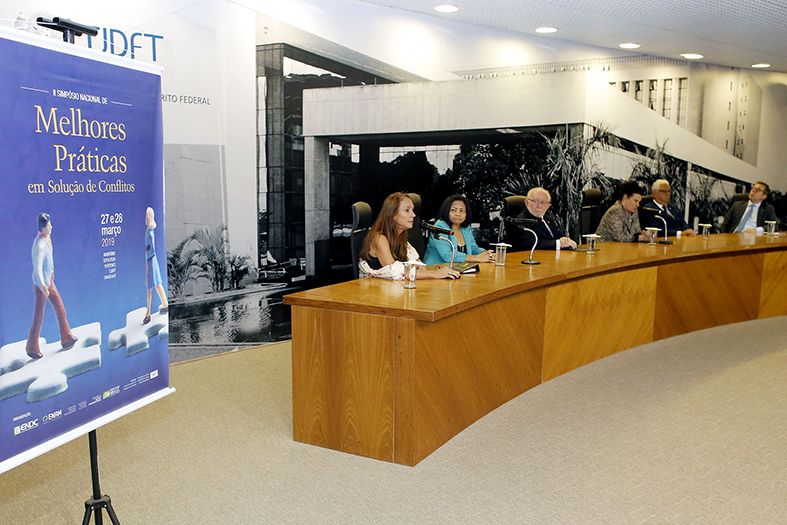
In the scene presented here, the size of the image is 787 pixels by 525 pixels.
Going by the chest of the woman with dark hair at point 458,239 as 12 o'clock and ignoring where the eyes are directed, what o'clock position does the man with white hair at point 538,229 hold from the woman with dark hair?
The man with white hair is roughly at 9 o'clock from the woman with dark hair.

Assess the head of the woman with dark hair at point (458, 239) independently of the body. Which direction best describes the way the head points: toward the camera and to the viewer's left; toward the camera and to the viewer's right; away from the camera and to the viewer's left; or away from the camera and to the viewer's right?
toward the camera and to the viewer's left

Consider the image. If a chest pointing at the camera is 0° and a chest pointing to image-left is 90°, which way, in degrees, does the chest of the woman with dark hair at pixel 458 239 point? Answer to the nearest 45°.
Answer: approximately 315°

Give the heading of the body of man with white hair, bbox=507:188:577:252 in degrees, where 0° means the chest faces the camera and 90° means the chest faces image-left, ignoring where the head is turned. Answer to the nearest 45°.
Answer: approximately 315°

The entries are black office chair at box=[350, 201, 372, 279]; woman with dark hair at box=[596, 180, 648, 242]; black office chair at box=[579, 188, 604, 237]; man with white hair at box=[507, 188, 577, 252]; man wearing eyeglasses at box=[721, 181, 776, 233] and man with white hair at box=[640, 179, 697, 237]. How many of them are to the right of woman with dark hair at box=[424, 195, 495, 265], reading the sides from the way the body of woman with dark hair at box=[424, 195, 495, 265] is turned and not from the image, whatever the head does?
1

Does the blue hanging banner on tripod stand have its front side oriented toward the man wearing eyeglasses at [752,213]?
no

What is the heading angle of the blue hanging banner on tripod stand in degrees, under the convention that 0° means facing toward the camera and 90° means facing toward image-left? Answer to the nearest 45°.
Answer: approximately 315°

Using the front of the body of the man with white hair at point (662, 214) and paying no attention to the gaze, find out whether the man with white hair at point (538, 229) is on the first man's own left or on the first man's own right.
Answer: on the first man's own right

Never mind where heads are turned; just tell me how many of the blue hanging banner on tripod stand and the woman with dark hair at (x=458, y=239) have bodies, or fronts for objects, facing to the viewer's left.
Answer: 0

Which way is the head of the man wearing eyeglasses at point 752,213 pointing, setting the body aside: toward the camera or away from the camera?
toward the camera

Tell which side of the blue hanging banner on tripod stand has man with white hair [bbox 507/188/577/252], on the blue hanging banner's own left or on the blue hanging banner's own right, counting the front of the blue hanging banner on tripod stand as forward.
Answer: on the blue hanging banner's own left

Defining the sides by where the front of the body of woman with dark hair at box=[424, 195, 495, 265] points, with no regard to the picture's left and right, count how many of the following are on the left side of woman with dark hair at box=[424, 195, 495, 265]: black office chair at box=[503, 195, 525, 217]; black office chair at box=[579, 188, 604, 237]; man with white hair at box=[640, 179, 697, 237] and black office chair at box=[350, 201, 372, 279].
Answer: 3

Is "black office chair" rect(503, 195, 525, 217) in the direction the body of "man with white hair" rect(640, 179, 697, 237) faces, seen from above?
no

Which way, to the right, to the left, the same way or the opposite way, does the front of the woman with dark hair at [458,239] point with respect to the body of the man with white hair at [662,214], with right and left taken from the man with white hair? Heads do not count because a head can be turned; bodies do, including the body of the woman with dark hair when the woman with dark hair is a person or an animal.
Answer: the same way

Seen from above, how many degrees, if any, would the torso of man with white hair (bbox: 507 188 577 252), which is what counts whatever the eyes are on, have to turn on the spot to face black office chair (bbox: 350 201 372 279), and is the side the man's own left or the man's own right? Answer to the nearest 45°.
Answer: approximately 90° to the man's own right

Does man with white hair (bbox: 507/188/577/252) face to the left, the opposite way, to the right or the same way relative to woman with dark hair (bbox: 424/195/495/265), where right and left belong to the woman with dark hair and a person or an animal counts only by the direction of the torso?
the same way

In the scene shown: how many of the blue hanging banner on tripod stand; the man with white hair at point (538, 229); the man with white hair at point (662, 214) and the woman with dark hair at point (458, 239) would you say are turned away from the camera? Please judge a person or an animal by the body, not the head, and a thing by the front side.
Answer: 0

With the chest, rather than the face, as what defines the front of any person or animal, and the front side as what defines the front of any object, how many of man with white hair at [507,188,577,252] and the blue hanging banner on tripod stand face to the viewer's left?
0

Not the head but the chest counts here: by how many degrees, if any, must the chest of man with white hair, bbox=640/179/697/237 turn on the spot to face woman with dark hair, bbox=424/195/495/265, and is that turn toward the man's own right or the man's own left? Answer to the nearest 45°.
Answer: approximately 90° to the man's own right

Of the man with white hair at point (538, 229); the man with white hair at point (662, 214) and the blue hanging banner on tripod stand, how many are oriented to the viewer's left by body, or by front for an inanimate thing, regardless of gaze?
0
